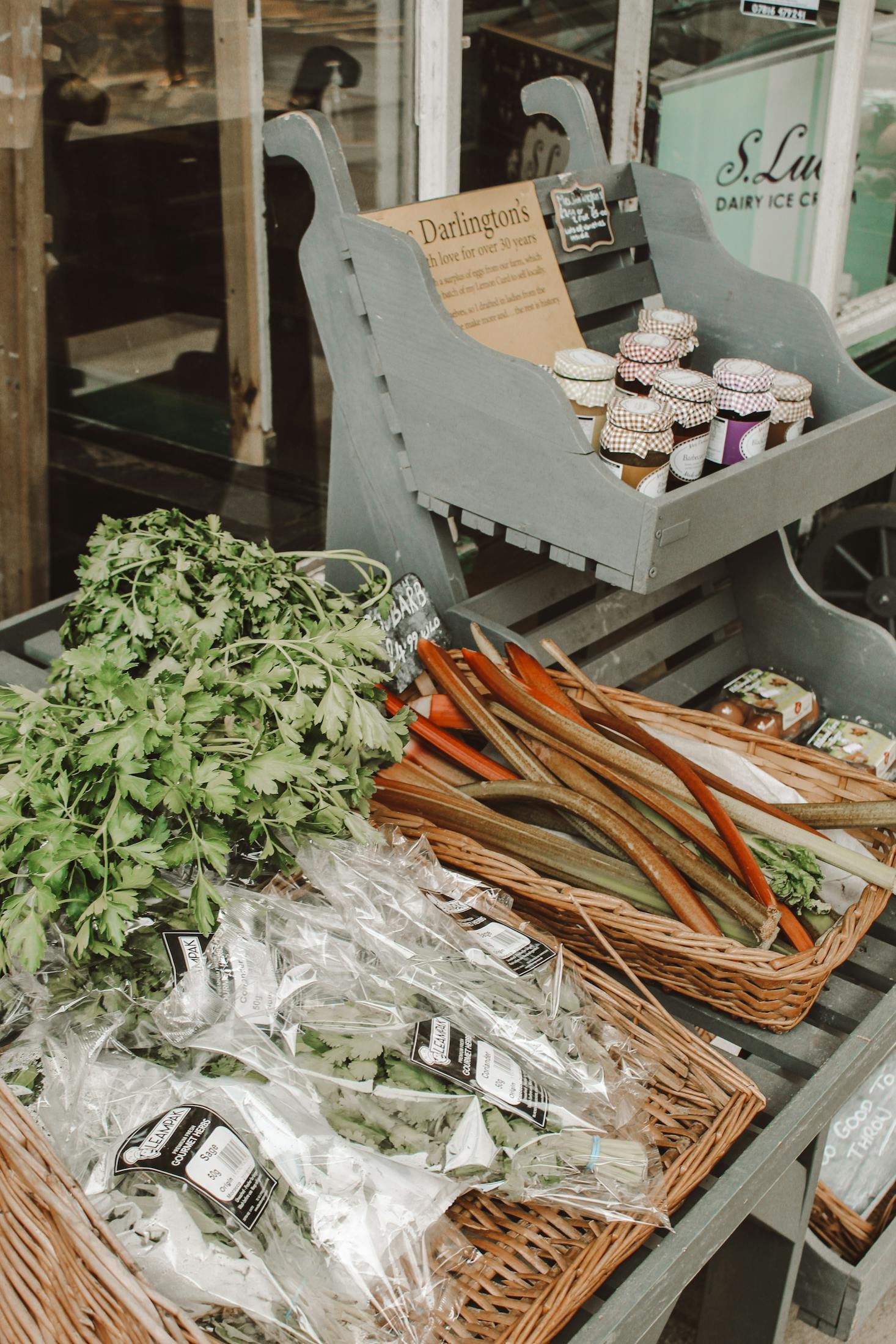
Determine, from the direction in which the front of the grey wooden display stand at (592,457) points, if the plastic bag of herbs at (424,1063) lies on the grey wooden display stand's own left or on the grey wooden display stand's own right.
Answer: on the grey wooden display stand's own right

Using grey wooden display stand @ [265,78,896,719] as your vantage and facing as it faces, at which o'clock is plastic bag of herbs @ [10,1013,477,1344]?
The plastic bag of herbs is roughly at 2 o'clock from the grey wooden display stand.

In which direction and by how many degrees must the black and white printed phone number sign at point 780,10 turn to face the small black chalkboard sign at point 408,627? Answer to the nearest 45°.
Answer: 0° — it already faces it

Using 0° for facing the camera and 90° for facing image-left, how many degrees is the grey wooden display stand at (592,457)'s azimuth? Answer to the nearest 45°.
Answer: approximately 315°

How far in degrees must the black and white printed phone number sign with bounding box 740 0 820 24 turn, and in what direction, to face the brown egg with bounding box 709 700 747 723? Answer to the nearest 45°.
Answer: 0° — it already faces it

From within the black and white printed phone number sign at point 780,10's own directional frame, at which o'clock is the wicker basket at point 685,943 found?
The wicker basket is roughly at 12 o'clock from the black and white printed phone number sign.

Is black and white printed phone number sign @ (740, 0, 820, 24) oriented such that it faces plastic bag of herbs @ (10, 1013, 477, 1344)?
yes

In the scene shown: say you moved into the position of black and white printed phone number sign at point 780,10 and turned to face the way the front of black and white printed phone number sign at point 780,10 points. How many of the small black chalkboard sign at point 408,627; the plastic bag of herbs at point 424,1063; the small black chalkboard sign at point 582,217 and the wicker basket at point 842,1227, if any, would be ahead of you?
4
